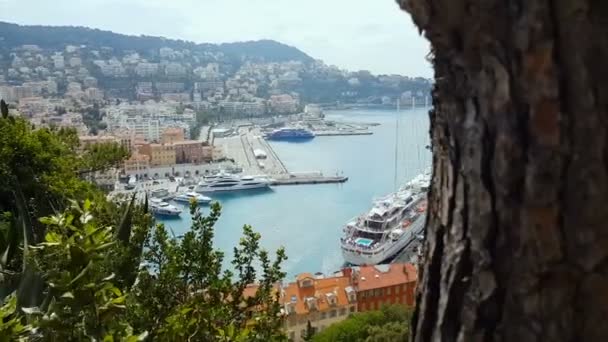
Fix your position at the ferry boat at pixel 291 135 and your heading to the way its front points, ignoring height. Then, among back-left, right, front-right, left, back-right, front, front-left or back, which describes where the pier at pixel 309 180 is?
right

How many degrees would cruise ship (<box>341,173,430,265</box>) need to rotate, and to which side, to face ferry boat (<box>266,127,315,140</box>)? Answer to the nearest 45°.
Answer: approximately 45° to its left

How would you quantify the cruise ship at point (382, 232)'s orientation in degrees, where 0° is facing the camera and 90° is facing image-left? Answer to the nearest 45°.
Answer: approximately 225°

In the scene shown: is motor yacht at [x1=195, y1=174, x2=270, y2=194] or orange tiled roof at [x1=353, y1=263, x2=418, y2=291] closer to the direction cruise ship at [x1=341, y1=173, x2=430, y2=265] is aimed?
the motor yacht

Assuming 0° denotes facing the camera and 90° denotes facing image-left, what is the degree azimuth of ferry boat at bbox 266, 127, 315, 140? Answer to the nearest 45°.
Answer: approximately 270°

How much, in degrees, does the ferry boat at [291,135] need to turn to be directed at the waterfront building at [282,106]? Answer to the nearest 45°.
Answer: approximately 90° to its left

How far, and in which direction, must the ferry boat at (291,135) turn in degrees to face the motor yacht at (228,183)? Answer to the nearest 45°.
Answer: approximately 90° to its right

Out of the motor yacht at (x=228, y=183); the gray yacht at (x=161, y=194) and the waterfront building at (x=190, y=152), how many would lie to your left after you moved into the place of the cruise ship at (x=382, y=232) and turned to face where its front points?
3

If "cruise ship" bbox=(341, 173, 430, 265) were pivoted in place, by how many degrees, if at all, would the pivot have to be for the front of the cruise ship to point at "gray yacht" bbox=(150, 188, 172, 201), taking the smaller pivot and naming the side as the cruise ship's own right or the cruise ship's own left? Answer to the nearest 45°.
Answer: approximately 90° to the cruise ship's own left

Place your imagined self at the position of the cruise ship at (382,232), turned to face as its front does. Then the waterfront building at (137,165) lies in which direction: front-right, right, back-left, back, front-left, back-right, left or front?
left
